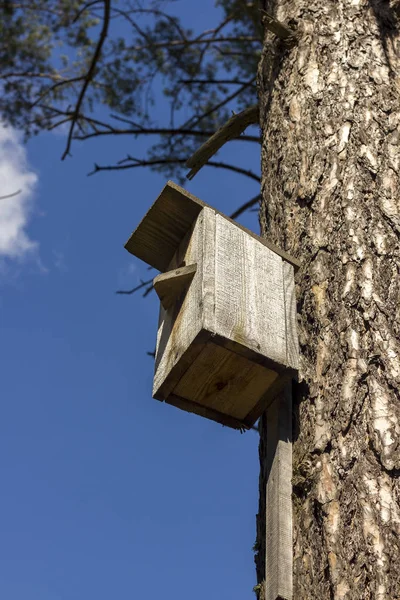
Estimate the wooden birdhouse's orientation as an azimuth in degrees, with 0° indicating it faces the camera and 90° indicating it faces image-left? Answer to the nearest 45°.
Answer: approximately 45°
